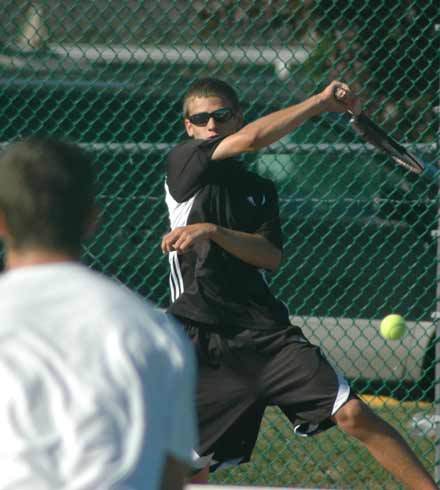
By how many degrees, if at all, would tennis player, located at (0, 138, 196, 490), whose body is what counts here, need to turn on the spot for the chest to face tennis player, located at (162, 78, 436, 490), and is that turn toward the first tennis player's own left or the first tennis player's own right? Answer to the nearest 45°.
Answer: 0° — they already face them

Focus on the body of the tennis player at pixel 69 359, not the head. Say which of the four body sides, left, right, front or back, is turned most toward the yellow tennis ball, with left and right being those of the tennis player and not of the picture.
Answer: front

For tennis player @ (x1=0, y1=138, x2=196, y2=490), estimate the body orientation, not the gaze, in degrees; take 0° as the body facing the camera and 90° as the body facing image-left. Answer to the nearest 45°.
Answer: approximately 180°
